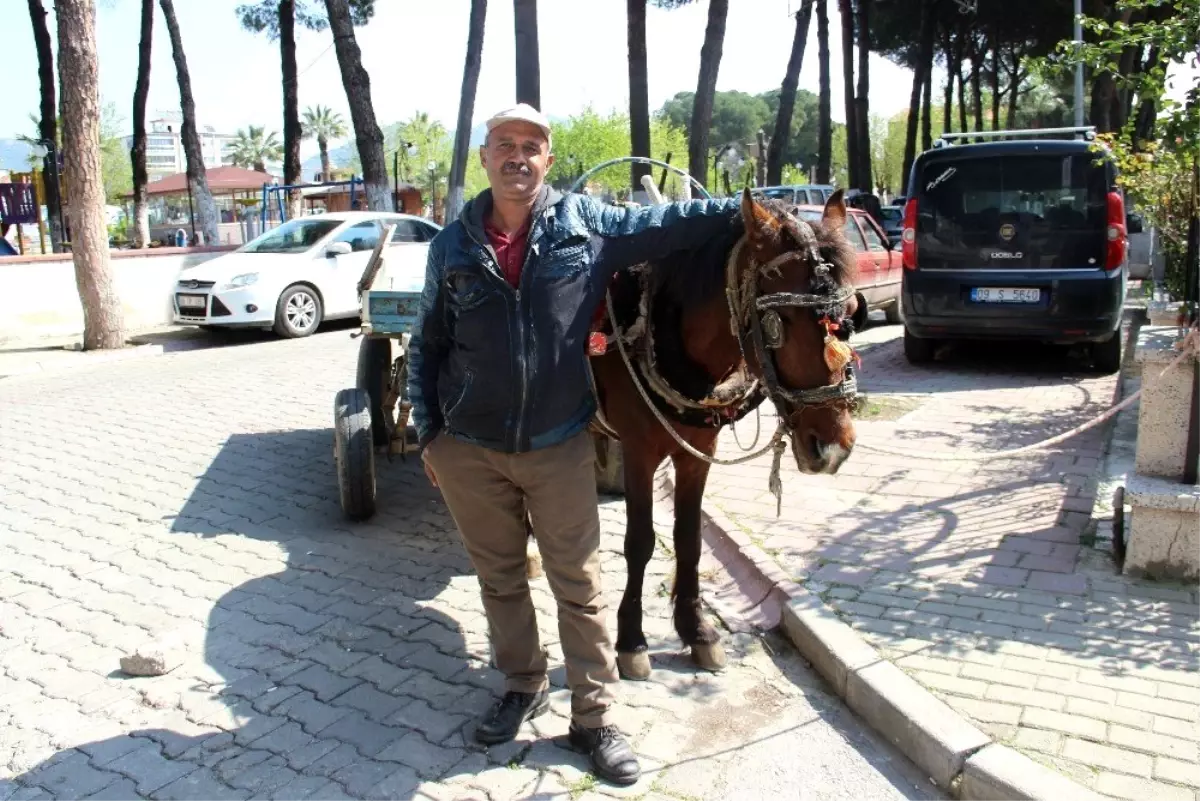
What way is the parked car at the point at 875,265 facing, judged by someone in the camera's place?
facing away from the viewer and to the right of the viewer

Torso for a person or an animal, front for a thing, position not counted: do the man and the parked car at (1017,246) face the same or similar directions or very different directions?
very different directions

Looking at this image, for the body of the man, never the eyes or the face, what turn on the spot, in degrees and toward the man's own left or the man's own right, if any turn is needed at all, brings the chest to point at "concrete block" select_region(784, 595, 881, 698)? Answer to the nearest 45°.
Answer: approximately 135° to the man's own left

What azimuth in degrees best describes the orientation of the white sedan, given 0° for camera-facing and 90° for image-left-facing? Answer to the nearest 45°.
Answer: approximately 45°

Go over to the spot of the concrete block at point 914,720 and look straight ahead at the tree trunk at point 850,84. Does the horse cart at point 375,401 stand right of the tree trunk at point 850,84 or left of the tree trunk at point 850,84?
left

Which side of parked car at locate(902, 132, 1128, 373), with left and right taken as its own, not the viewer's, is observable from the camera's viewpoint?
back

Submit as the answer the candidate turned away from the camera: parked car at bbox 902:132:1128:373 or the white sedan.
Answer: the parked car

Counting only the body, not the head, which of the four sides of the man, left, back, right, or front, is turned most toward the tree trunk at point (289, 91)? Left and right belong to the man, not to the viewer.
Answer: back
